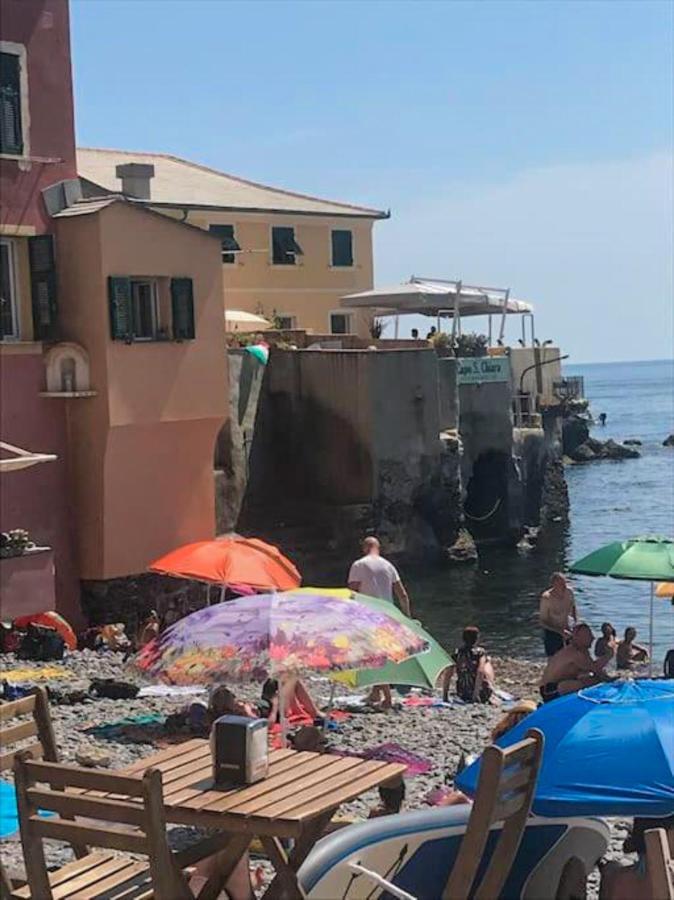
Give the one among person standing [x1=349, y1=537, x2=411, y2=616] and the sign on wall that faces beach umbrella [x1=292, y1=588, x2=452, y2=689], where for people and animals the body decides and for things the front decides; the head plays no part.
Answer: the sign on wall

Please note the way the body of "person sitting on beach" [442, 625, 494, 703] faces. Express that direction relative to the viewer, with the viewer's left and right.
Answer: facing away from the viewer

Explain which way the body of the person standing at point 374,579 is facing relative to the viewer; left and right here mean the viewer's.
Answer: facing away from the viewer

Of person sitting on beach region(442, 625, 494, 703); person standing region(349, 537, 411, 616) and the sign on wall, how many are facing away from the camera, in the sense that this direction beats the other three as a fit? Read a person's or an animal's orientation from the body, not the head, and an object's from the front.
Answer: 2

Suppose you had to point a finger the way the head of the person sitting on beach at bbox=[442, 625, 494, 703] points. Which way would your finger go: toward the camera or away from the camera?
away from the camera

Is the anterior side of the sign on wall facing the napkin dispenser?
yes

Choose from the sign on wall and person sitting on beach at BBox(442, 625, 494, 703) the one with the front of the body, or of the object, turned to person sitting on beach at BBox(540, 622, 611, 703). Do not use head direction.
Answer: the sign on wall

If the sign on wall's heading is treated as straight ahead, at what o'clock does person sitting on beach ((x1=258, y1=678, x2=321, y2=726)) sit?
The person sitting on beach is roughly at 12 o'clock from the sign on wall.

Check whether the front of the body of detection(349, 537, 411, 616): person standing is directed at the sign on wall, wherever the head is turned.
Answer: yes

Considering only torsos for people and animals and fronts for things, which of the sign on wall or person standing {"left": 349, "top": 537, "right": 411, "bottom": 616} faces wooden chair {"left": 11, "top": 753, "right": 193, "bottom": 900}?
the sign on wall

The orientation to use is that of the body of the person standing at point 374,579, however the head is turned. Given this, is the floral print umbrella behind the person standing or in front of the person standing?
behind
